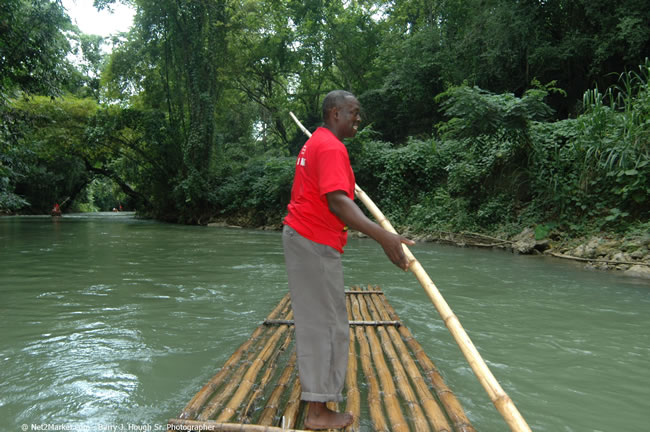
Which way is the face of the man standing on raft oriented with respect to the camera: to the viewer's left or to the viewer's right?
to the viewer's right

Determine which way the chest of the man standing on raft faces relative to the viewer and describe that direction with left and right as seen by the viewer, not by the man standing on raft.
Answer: facing to the right of the viewer

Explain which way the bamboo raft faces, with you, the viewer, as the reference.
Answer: facing away from the viewer
